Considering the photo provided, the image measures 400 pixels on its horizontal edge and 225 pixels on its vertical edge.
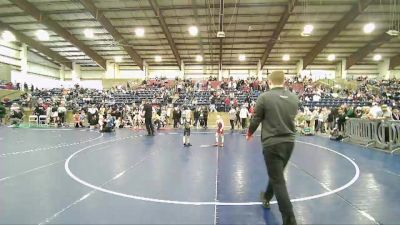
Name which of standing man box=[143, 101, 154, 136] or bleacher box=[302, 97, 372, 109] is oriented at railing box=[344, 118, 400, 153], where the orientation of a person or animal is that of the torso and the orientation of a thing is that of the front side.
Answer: the bleacher

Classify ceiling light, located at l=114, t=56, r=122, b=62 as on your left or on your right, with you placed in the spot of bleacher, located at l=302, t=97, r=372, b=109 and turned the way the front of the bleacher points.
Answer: on your right

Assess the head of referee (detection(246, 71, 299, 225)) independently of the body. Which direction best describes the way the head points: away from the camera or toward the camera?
away from the camera

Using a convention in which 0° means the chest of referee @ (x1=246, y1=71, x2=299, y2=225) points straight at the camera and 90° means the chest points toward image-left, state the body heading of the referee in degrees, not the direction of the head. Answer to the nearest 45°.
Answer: approximately 135°

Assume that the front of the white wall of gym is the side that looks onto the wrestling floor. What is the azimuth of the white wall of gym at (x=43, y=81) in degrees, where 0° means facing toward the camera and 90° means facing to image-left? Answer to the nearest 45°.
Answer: approximately 315°
